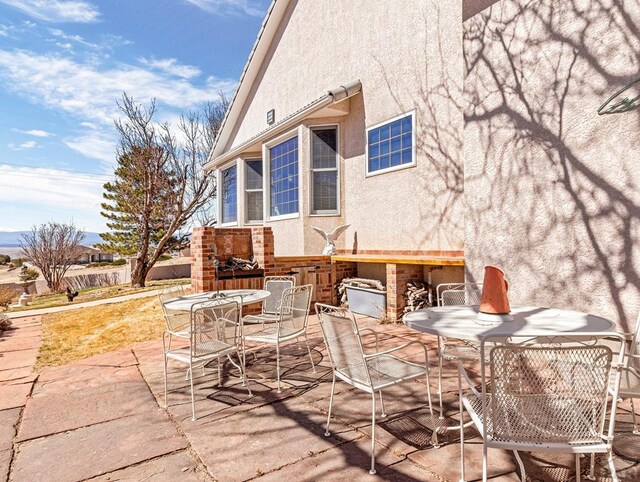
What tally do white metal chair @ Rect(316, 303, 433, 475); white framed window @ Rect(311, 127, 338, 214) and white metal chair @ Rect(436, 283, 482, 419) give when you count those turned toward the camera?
2

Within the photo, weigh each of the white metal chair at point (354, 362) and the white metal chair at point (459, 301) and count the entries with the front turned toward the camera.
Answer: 1

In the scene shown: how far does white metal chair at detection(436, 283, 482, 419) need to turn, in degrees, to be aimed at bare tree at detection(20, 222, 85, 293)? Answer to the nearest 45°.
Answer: approximately 135° to its right

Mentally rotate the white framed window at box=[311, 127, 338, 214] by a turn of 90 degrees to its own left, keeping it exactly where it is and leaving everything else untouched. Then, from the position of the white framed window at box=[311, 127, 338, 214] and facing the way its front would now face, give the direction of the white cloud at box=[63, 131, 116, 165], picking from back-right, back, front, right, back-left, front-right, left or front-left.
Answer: back-left

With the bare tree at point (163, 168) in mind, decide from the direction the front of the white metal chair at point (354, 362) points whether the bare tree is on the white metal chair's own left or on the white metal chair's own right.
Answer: on the white metal chair's own left

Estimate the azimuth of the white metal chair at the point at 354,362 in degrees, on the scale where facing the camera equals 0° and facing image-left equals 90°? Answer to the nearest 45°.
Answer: approximately 225°

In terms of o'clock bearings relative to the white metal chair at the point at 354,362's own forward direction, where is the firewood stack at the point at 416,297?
The firewood stack is roughly at 11 o'clock from the white metal chair.

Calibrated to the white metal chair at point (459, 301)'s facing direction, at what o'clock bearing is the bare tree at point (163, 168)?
The bare tree is roughly at 4 o'clock from the white metal chair.

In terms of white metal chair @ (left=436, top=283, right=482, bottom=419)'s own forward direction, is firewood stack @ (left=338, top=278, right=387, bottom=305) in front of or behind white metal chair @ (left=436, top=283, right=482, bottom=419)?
behind

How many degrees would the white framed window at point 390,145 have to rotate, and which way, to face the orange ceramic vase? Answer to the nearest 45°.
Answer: approximately 45° to its left

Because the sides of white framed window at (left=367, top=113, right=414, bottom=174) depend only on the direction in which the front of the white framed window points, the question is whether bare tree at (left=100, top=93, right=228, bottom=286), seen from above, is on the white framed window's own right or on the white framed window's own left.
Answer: on the white framed window's own right

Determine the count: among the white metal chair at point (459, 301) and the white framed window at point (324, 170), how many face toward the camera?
2
